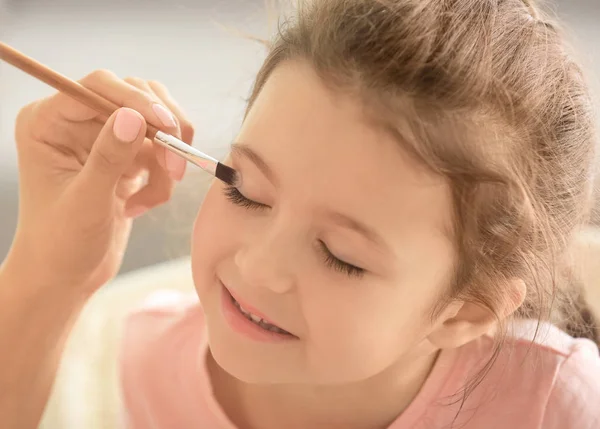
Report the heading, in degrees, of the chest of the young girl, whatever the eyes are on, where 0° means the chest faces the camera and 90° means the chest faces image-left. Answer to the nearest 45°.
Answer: approximately 45°

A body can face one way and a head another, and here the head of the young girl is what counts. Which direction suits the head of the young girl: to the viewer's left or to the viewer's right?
to the viewer's left
